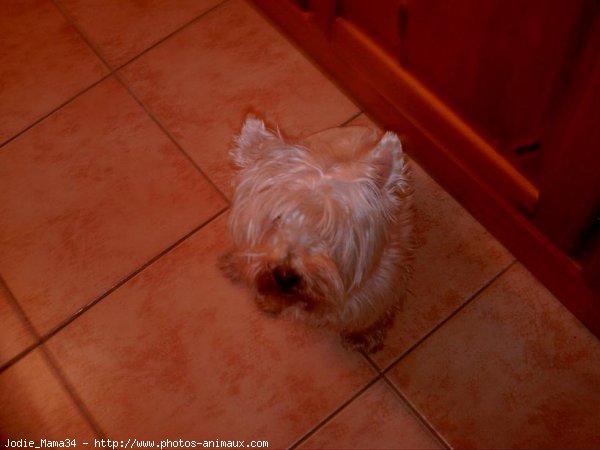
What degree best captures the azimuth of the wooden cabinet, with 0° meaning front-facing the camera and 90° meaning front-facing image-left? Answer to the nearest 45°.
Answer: approximately 45°
